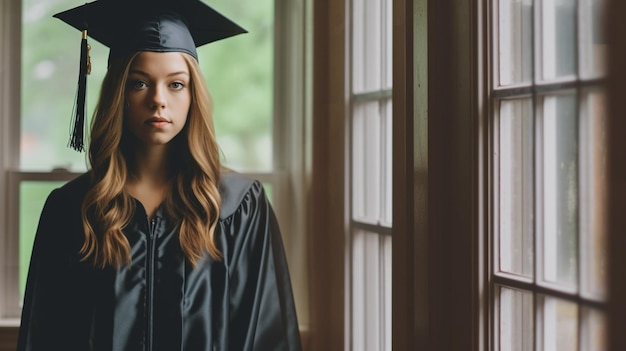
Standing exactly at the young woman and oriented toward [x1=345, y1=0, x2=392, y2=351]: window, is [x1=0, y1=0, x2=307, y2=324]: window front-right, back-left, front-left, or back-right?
front-left

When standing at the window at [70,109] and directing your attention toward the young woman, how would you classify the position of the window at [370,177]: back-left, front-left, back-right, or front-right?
front-left

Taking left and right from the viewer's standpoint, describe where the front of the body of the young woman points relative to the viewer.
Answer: facing the viewer

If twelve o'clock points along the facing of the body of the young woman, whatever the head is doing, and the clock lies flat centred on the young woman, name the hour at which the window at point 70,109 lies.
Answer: The window is roughly at 5 o'clock from the young woman.

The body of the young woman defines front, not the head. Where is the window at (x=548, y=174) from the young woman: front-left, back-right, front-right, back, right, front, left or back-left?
front-left

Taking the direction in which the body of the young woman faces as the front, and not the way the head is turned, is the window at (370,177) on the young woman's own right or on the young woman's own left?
on the young woman's own left

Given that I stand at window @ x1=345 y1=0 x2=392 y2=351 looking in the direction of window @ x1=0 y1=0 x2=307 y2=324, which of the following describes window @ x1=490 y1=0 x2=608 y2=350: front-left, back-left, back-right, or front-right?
back-left
